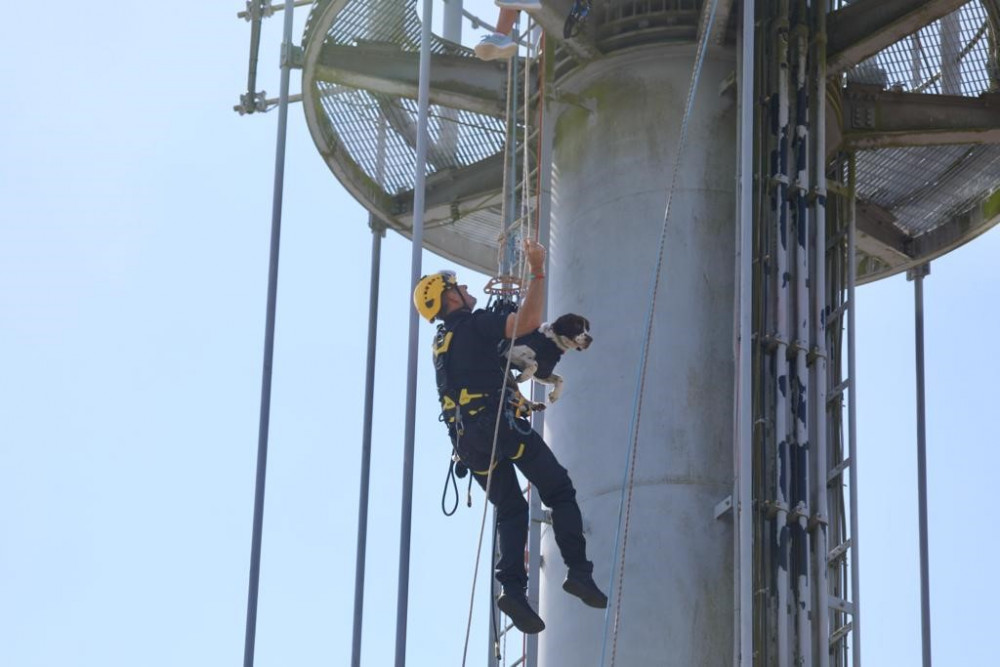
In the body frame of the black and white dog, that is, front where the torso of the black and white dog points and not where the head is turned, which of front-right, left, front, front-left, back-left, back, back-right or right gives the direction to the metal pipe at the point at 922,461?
front-left

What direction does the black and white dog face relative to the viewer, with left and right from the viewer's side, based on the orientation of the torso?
facing to the right of the viewer

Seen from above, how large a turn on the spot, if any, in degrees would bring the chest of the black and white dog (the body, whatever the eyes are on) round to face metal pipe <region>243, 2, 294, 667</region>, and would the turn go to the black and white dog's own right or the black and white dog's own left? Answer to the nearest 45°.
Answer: approximately 135° to the black and white dog's own left

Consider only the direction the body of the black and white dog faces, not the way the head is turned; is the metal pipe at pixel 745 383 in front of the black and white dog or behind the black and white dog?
in front

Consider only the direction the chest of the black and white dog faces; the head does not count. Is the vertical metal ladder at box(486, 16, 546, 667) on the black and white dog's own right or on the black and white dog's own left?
on the black and white dog's own left

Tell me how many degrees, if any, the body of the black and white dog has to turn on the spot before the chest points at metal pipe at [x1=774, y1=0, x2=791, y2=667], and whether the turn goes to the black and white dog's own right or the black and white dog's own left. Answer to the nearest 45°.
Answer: approximately 45° to the black and white dog's own left

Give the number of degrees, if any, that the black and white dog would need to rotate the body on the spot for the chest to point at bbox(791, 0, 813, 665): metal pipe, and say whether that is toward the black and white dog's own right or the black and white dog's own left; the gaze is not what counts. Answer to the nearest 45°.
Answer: approximately 45° to the black and white dog's own left
